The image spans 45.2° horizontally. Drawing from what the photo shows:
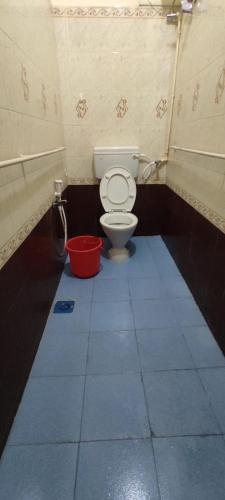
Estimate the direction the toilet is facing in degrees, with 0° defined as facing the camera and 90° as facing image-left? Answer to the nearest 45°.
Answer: approximately 0°

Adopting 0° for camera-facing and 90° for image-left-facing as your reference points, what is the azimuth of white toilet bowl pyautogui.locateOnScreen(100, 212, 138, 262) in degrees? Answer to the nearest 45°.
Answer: approximately 0°

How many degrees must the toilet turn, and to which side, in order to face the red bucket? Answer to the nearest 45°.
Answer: approximately 45° to its right
